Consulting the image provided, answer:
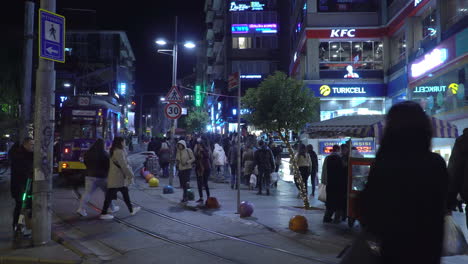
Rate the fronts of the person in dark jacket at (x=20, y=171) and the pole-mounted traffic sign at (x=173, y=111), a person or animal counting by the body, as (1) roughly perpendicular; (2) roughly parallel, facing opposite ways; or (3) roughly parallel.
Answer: roughly perpendicular

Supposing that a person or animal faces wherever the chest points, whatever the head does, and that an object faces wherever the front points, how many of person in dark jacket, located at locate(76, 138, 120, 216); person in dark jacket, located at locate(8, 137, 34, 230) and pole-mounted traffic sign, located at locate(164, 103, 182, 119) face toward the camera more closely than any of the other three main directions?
1

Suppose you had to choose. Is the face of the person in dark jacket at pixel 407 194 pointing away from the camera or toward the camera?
away from the camera

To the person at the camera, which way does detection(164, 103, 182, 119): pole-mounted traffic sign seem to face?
facing the viewer

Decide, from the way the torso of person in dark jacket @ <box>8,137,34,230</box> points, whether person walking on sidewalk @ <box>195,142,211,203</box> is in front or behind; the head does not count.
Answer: in front

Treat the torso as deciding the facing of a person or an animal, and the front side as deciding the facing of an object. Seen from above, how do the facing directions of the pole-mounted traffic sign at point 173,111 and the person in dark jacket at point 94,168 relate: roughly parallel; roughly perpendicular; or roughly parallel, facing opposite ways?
roughly perpendicular

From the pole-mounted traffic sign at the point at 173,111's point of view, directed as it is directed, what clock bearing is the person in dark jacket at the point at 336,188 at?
The person in dark jacket is roughly at 11 o'clock from the pole-mounted traffic sign.

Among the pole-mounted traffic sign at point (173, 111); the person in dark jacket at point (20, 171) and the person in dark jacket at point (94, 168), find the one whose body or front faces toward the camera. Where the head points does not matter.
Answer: the pole-mounted traffic sign
